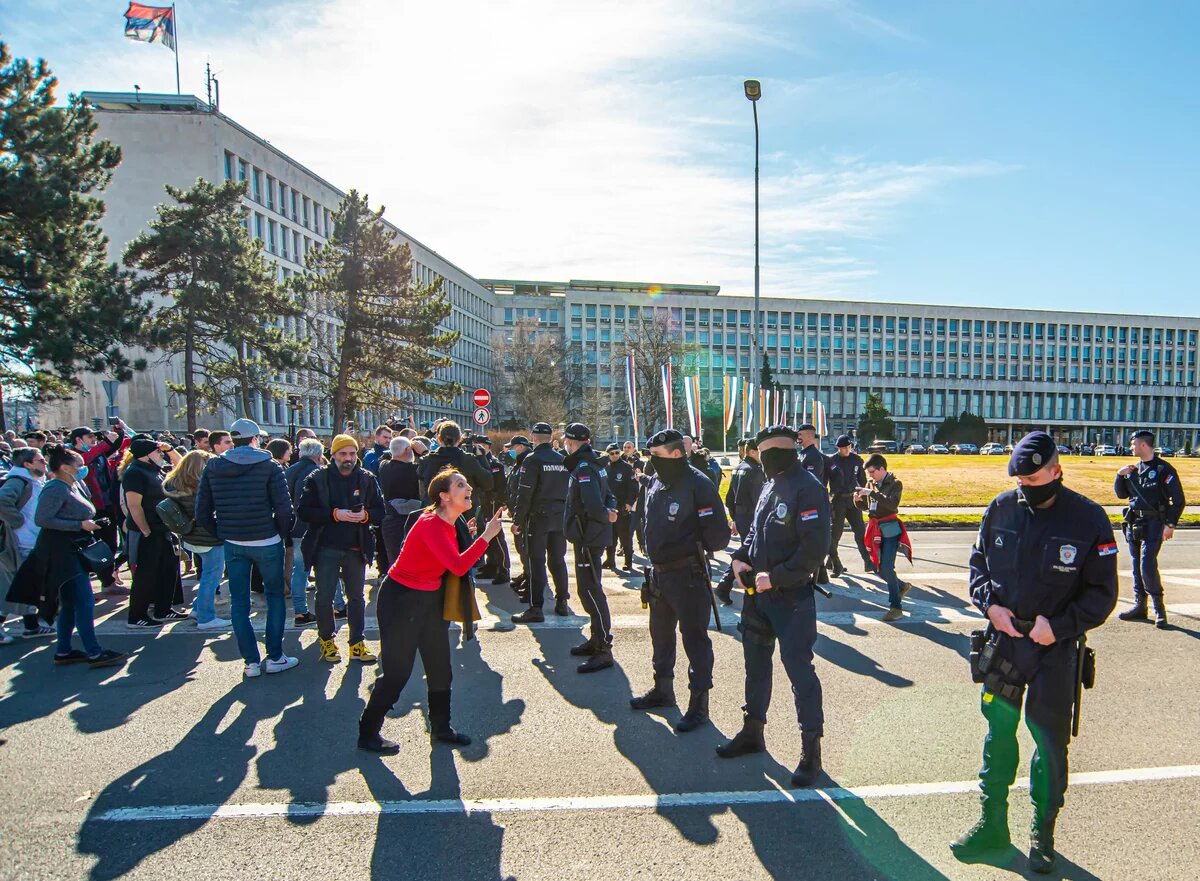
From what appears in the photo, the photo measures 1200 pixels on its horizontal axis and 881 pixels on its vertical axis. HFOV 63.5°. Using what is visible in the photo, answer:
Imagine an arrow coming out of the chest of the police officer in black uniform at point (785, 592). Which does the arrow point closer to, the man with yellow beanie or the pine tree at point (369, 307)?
the man with yellow beanie

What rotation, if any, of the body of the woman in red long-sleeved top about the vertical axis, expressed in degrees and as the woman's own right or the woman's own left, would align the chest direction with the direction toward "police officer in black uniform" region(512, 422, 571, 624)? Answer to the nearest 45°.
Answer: approximately 90° to the woman's own left

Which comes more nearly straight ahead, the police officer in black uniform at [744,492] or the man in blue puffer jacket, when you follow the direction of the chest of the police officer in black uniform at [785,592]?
the man in blue puffer jacket

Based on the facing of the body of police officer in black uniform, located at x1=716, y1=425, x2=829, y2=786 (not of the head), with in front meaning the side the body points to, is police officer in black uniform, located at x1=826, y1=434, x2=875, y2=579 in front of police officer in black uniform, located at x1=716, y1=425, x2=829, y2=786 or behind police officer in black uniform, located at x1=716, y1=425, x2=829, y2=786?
behind

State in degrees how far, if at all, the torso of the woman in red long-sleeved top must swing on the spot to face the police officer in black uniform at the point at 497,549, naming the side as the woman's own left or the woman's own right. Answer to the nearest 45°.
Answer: approximately 90° to the woman's own left

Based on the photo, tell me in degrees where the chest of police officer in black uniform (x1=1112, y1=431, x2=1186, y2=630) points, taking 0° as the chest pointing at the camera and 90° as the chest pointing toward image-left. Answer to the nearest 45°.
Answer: approximately 45°

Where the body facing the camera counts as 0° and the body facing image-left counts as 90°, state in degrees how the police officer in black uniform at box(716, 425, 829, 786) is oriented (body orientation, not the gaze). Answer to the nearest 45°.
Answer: approximately 45°

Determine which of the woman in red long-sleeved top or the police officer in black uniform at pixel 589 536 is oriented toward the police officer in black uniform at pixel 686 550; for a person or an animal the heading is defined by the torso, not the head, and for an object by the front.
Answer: the woman in red long-sleeved top

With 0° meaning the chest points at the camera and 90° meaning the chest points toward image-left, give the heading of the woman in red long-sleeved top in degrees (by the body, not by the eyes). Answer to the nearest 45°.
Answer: approximately 270°

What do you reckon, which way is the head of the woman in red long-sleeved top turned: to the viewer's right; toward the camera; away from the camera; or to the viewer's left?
to the viewer's right
